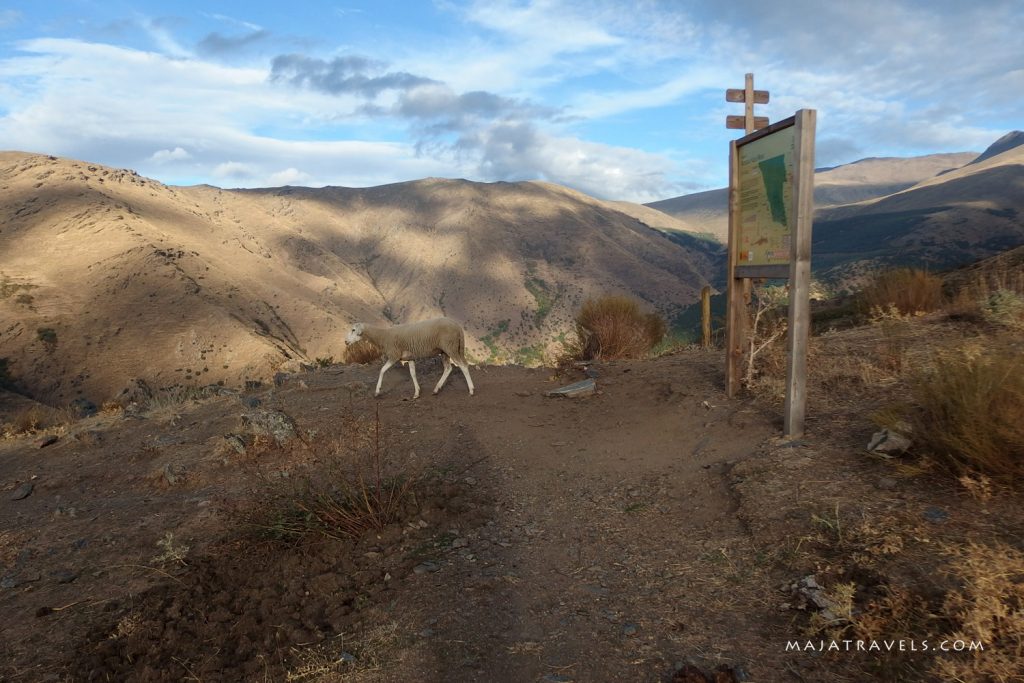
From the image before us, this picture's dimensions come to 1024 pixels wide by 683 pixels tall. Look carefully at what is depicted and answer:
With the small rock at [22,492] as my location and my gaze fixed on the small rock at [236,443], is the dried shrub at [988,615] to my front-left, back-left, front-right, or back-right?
front-right

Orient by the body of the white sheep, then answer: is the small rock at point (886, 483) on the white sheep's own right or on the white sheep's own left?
on the white sheep's own left

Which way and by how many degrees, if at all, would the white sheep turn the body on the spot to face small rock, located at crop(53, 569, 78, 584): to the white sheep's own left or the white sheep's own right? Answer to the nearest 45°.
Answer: approximately 45° to the white sheep's own left

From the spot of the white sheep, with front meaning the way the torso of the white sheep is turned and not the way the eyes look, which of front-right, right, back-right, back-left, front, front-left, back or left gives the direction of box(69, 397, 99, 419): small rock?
front-right

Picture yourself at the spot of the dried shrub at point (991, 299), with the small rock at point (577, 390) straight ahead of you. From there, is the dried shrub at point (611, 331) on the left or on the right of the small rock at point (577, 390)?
right

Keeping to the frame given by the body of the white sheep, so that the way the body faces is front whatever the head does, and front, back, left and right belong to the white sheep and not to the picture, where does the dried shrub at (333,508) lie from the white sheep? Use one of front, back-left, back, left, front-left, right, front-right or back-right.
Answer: left

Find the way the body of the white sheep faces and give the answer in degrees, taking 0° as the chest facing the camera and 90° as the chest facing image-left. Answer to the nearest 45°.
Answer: approximately 90°

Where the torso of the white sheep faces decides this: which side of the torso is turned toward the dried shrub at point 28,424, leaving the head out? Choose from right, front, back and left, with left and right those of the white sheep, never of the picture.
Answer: front

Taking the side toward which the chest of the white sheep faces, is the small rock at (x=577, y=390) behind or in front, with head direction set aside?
behind

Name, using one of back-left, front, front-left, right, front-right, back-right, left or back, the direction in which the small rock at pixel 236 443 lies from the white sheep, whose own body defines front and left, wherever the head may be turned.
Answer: front-left

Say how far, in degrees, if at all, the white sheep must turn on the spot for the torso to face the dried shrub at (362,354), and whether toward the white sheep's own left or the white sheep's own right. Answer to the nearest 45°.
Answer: approximately 90° to the white sheep's own right

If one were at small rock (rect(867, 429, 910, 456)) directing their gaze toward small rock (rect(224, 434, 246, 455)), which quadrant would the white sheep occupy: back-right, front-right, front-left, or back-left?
front-right

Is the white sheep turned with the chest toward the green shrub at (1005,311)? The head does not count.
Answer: no

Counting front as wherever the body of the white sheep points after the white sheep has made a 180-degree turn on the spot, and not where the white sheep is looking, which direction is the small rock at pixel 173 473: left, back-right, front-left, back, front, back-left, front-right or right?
back-right
